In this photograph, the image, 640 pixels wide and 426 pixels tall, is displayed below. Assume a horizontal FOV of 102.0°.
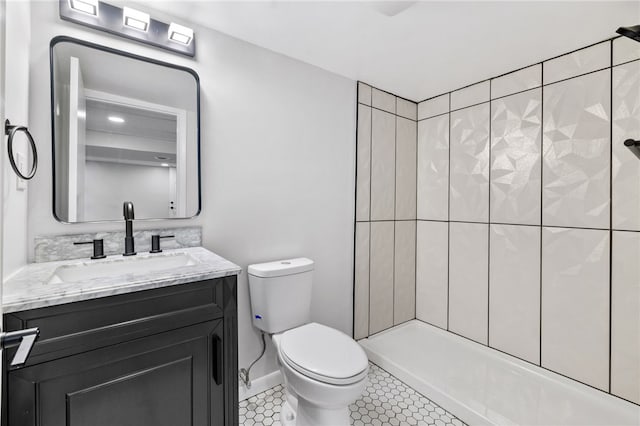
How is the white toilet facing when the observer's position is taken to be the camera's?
facing the viewer and to the right of the viewer

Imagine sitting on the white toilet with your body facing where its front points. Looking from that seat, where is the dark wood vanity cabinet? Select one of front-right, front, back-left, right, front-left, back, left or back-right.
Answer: right
